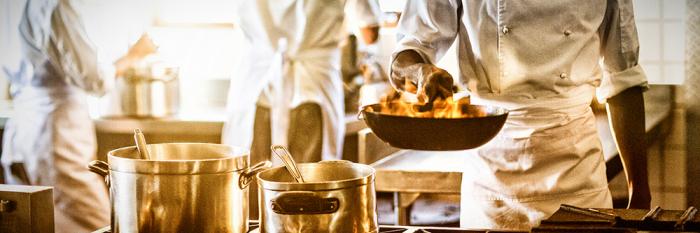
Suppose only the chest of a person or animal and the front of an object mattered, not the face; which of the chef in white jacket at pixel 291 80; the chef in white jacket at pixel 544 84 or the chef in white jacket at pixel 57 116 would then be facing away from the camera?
the chef in white jacket at pixel 291 80

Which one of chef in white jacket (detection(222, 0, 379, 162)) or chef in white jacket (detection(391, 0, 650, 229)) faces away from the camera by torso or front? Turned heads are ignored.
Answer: chef in white jacket (detection(222, 0, 379, 162))

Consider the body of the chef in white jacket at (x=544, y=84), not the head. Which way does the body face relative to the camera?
toward the camera

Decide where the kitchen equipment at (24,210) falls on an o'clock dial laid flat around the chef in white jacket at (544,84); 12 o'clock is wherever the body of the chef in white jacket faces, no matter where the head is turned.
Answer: The kitchen equipment is roughly at 2 o'clock from the chef in white jacket.

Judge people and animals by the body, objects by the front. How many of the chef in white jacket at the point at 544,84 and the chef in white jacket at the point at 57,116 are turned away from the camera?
0

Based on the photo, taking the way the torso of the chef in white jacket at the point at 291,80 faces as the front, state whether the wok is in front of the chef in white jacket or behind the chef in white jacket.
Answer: behind

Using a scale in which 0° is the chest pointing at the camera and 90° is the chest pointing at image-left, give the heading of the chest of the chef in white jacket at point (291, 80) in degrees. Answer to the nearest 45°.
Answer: approximately 180°
